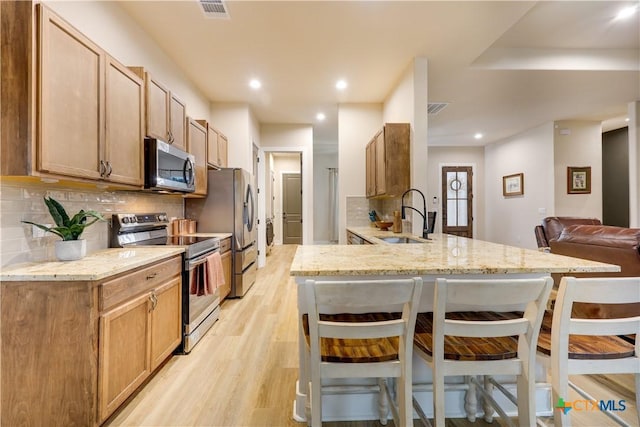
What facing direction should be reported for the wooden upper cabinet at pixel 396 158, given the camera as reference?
facing to the left of the viewer

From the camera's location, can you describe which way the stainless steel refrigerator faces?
facing to the right of the viewer

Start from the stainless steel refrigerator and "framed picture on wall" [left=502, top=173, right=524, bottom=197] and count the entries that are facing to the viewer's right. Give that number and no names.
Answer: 1

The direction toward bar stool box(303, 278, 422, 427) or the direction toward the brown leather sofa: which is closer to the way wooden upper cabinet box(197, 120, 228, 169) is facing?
the brown leather sofa

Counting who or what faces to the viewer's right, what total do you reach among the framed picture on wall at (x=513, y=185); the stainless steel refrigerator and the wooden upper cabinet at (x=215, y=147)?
2

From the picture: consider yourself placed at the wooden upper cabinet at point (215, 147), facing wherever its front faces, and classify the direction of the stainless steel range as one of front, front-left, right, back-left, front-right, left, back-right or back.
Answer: right

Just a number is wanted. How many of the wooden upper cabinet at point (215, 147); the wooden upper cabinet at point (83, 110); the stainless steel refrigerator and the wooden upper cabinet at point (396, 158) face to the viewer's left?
1

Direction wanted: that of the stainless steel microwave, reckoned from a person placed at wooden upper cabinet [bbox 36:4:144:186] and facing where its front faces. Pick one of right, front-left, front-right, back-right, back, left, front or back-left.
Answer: left

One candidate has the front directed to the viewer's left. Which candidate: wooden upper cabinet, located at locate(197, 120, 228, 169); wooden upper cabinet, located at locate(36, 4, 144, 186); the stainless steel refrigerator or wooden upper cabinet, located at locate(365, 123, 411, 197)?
wooden upper cabinet, located at locate(365, 123, 411, 197)

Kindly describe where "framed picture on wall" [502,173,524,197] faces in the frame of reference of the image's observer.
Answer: facing the viewer and to the left of the viewer

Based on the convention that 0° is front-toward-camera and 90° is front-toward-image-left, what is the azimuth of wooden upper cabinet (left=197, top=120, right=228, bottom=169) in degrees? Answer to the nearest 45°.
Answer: approximately 270°

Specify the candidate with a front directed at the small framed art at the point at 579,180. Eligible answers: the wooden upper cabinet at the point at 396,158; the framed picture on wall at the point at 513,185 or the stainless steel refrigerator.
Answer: the stainless steel refrigerator

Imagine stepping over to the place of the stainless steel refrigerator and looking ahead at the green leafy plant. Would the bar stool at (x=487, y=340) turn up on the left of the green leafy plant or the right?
left

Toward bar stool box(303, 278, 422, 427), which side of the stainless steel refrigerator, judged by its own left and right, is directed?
right

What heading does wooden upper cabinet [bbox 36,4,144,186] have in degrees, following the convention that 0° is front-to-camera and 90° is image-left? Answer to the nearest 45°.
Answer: approximately 315°
